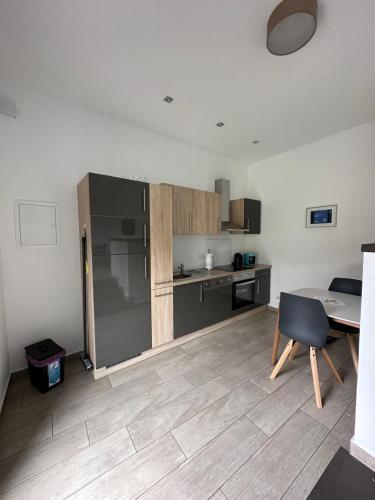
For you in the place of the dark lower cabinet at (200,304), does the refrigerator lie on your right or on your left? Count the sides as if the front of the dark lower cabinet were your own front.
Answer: on your right

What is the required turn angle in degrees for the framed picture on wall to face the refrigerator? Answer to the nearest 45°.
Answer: approximately 45° to its right

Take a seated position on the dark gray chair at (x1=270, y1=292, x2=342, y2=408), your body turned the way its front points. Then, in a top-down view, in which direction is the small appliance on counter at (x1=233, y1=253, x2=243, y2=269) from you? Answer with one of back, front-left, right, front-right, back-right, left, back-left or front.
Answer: left

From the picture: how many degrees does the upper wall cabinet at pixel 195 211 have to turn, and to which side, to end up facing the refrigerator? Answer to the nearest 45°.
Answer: approximately 90° to its right

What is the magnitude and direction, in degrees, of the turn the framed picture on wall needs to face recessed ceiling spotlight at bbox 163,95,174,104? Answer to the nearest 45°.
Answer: approximately 45° to its right

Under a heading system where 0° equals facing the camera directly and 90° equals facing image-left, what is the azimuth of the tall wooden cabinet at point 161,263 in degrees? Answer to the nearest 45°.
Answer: approximately 315°

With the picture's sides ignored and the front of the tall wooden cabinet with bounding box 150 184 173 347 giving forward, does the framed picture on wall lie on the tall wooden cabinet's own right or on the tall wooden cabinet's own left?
on the tall wooden cabinet's own left

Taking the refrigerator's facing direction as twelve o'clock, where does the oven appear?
The oven is roughly at 10 o'clock from the refrigerator.

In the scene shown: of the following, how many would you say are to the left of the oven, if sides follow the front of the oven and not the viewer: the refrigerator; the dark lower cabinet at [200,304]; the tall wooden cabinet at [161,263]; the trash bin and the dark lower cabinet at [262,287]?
1

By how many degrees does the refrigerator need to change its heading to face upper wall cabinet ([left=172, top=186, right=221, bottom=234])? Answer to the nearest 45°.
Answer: approximately 90° to its left
